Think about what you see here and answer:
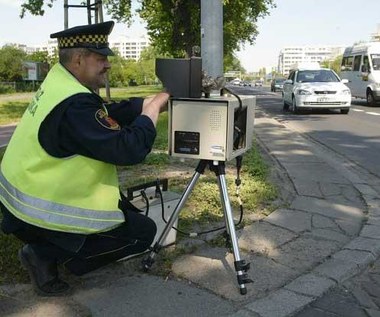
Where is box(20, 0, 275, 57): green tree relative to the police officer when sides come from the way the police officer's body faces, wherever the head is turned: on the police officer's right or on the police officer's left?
on the police officer's left

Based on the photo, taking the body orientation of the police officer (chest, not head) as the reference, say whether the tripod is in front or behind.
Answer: in front

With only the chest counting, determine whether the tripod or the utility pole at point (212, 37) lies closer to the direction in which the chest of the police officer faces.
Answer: the tripod

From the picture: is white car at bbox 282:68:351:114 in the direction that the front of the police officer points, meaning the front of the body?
no

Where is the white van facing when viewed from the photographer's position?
facing the viewer and to the right of the viewer

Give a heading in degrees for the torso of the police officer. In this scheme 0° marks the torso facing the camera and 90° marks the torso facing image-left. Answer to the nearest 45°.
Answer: approximately 270°

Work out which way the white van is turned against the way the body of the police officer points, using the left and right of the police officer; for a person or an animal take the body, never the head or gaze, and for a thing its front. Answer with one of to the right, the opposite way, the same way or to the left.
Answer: to the right

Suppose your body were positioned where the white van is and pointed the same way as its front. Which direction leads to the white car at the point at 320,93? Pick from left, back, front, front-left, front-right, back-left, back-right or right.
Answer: front-right

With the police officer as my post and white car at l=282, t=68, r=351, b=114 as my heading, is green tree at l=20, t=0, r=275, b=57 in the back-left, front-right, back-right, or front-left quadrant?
front-left

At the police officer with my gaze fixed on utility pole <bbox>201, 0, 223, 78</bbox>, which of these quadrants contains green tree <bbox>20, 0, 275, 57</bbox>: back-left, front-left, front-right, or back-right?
front-left

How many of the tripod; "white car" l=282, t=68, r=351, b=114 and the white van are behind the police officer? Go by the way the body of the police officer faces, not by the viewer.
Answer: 0

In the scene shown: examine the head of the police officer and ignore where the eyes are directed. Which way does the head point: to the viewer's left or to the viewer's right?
to the viewer's right

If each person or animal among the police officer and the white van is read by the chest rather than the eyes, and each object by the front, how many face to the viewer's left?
0
